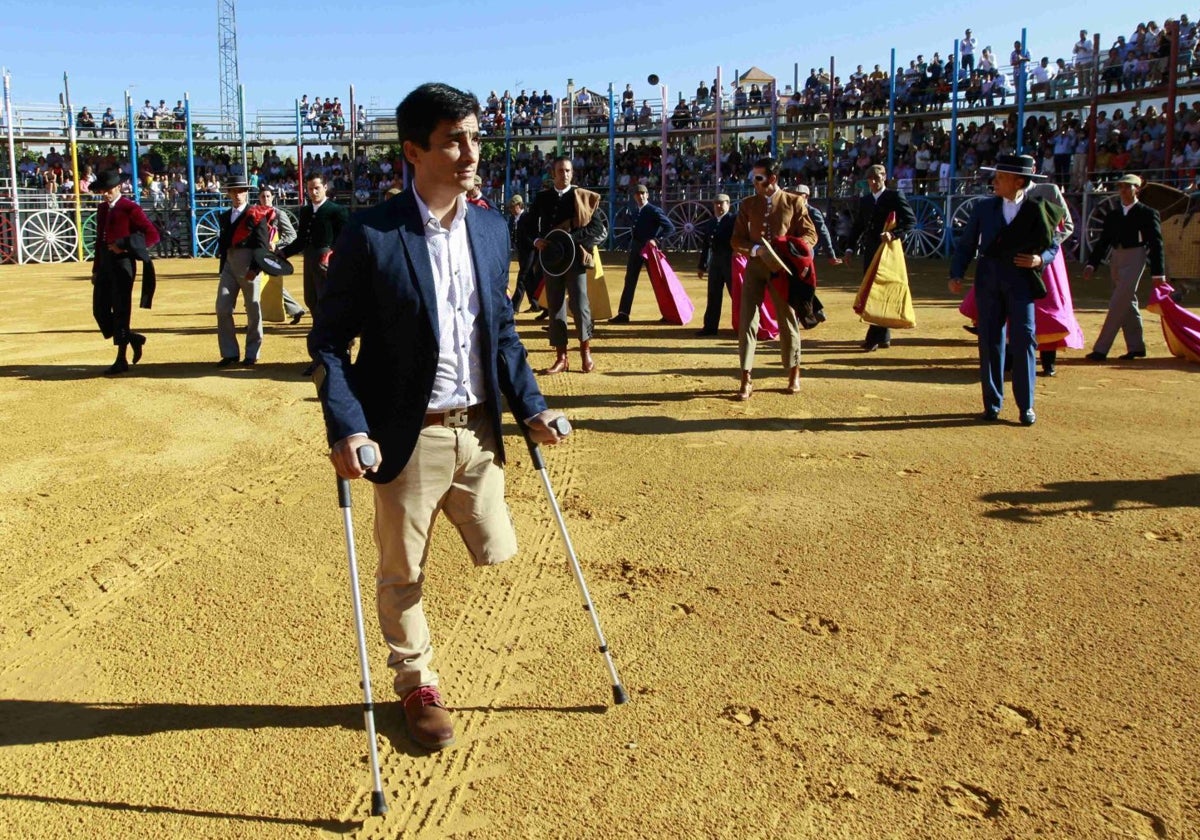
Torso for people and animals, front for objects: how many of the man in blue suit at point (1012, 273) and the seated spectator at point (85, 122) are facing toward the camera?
2

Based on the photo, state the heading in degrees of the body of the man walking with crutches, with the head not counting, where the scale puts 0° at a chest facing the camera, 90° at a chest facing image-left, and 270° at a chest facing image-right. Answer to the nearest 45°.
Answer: approximately 315°

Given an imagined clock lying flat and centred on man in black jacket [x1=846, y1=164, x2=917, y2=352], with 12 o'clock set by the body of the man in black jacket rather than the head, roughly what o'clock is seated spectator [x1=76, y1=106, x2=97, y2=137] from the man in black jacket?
The seated spectator is roughly at 3 o'clock from the man in black jacket.

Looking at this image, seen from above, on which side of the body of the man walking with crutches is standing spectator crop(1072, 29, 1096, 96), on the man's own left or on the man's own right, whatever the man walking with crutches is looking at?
on the man's own left

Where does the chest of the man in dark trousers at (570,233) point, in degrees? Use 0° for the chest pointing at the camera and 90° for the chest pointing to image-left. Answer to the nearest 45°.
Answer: approximately 0°

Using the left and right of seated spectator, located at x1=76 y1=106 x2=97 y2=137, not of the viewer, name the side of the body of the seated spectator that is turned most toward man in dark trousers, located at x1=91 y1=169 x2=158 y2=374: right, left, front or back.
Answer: front

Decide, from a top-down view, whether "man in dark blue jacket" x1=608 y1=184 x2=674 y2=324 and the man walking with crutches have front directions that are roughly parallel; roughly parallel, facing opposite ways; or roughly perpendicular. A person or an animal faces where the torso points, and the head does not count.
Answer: roughly perpendicular

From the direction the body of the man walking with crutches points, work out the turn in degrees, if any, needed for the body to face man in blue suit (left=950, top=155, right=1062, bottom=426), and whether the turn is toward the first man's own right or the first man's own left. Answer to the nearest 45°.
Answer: approximately 90° to the first man's own left

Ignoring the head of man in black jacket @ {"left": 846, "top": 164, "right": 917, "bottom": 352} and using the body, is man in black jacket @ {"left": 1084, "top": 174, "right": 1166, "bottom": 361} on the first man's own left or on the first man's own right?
on the first man's own left

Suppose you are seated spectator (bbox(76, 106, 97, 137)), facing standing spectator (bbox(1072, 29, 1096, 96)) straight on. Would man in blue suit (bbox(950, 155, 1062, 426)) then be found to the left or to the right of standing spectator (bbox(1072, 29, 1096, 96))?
right

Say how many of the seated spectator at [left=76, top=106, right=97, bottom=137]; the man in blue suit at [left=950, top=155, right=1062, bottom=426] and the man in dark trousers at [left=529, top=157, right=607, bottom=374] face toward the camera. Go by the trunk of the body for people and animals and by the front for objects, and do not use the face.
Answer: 3
